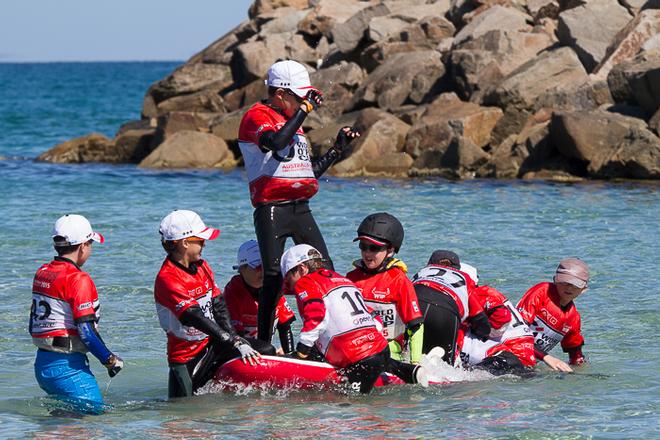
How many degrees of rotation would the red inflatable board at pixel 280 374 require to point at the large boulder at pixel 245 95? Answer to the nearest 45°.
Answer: approximately 90° to its right

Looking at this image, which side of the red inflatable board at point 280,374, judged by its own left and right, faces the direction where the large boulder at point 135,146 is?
right

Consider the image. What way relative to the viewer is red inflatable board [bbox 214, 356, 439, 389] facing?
to the viewer's left

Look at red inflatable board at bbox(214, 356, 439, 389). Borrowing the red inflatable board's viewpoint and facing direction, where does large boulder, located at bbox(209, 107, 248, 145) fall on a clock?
The large boulder is roughly at 3 o'clock from the red inflatable board.

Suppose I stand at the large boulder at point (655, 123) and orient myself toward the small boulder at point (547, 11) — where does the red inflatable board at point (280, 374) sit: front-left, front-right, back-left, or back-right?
back-left

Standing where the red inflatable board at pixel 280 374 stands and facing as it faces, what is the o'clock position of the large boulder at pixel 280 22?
The large boulder is roughly at 3 o'clock from the red inflatable board.
